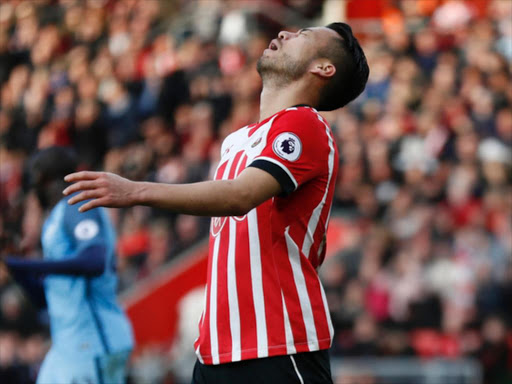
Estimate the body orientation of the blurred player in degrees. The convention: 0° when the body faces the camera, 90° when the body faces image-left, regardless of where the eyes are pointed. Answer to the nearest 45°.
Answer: approximately 90°

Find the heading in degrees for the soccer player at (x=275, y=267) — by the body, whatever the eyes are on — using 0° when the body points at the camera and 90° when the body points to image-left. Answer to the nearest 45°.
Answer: approximately 90°

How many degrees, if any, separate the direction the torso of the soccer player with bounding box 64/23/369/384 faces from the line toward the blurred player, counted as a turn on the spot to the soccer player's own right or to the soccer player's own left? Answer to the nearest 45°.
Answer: approximately 45° to the soccer player's own right
